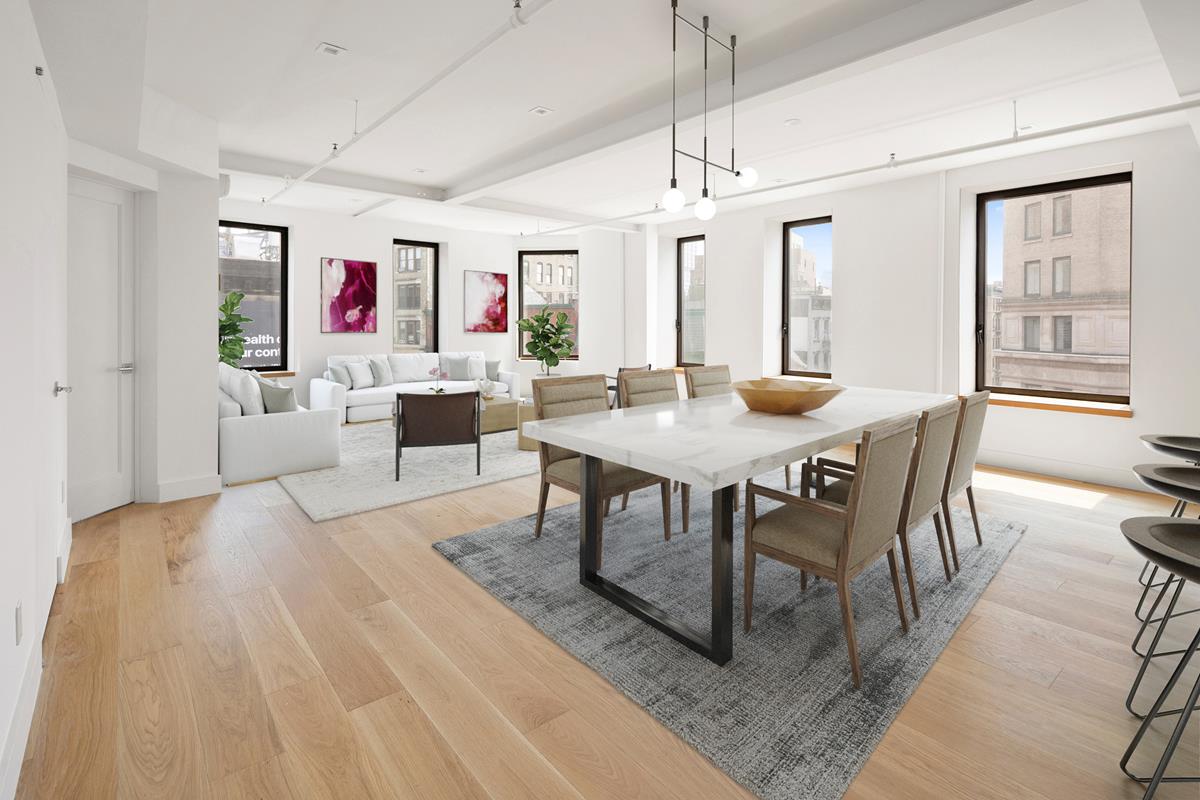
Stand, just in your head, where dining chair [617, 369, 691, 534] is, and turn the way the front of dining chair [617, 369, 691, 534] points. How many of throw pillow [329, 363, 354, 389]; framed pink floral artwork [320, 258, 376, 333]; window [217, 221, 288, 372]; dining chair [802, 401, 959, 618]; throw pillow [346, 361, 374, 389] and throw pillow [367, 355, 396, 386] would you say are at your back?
5

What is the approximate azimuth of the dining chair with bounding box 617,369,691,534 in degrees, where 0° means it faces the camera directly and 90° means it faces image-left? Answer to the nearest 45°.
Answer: approximately 315°

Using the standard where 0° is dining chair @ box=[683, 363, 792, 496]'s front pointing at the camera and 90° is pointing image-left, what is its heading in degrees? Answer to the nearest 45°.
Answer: approximately 315°

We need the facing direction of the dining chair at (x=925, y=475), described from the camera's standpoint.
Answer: facing away from the viewer and to the left of the viewer

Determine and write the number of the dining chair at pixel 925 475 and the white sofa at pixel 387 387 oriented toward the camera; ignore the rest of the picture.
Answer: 1

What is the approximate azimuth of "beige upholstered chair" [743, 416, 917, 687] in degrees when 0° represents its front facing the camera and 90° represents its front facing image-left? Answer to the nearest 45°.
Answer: approximately 135°

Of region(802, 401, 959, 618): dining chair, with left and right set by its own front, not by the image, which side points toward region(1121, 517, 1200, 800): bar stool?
back

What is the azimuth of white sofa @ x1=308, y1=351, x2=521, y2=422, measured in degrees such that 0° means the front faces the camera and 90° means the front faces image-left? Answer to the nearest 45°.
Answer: approximately 0°

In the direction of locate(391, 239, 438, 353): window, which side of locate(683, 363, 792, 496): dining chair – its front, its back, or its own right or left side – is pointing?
back
